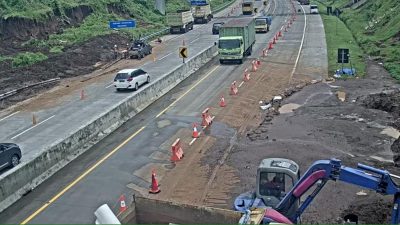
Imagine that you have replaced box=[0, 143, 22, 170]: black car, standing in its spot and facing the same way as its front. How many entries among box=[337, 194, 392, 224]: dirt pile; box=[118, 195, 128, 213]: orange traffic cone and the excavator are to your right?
3

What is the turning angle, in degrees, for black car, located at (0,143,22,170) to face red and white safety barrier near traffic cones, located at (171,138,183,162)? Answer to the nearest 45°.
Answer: approximately 45° to its right

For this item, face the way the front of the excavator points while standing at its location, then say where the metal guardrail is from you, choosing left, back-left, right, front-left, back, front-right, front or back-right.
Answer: back-left

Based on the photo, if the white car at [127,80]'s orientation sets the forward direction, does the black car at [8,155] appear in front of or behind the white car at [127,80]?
behind

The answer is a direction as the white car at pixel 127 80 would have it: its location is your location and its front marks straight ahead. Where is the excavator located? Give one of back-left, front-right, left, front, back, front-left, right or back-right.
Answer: back-right

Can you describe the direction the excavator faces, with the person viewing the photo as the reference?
facing to the right of the viewer

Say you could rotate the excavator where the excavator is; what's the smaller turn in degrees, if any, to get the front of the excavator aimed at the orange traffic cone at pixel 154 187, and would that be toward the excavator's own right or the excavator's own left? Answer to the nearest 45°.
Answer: approximately 135° to the excavator's own left

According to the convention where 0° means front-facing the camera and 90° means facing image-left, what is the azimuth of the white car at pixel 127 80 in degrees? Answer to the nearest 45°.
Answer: approximately 225°

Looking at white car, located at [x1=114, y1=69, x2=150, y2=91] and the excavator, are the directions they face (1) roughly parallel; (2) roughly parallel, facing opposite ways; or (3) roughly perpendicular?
roughly perpendicular

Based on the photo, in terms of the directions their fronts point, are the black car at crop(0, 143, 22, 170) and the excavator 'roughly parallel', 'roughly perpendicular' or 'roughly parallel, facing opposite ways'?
roughly perpendicular

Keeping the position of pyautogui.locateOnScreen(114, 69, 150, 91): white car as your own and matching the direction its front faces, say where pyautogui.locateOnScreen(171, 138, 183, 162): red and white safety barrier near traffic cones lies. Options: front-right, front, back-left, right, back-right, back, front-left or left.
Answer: back-right
